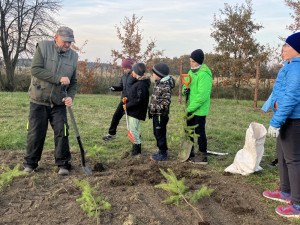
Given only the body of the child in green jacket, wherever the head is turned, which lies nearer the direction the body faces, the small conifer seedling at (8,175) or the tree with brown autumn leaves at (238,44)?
the small conifer seedling

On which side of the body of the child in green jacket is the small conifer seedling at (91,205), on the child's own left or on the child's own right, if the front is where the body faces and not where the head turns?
on the child's own left

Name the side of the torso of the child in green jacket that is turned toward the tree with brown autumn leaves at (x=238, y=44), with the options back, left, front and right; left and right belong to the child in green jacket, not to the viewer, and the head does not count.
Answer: right

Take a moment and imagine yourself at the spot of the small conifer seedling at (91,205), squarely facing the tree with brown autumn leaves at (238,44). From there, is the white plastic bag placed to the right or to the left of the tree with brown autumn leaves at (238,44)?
right

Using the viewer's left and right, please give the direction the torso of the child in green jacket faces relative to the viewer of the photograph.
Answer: facing to the left of the viewer
